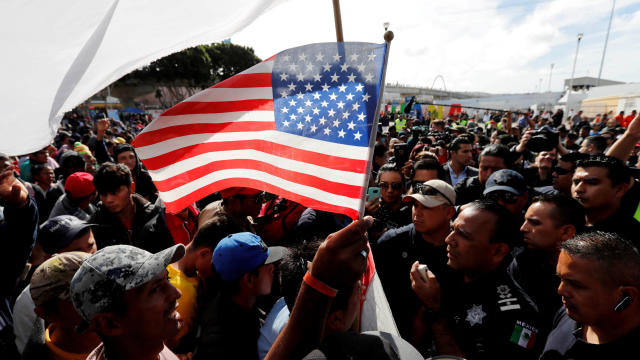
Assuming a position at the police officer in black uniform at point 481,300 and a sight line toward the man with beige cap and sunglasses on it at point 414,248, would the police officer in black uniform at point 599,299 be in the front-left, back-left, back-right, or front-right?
back-right

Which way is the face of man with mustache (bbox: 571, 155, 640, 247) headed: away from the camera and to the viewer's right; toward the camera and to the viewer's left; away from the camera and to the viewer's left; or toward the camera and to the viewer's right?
toward the camera and to the viewer's left

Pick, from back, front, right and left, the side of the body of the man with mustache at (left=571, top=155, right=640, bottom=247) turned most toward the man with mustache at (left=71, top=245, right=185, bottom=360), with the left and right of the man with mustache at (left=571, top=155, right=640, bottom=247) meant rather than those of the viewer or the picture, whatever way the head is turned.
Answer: front

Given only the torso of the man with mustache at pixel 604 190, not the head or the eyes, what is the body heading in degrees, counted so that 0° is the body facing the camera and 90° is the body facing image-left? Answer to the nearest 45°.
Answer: approximately 45°

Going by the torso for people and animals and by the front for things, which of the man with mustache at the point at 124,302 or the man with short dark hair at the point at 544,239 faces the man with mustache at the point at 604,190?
the man with mustache at the point at 124,302

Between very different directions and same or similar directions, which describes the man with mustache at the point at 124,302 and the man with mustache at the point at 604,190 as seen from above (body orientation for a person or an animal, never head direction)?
very different directions

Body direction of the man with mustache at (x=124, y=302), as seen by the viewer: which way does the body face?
to the viewer's right

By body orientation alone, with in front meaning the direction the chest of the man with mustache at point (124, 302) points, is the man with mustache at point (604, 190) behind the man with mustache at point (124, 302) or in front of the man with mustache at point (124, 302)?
in front

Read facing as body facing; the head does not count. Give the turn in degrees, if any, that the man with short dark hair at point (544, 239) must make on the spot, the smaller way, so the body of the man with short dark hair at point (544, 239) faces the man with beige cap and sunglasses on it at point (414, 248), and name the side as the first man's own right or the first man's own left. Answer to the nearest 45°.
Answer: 0° — they already face them

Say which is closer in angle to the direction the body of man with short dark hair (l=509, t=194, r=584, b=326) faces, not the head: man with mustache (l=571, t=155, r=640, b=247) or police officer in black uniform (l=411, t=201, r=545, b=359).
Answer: the police officer in black uniform

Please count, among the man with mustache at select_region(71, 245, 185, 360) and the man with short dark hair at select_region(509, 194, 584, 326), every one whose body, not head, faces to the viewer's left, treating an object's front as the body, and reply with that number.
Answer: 1

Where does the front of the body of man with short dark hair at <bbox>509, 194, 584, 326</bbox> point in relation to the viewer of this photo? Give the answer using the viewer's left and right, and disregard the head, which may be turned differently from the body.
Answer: facing to the left of the viewer

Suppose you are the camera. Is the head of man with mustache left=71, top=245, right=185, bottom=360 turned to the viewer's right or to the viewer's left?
to the viewer's right
